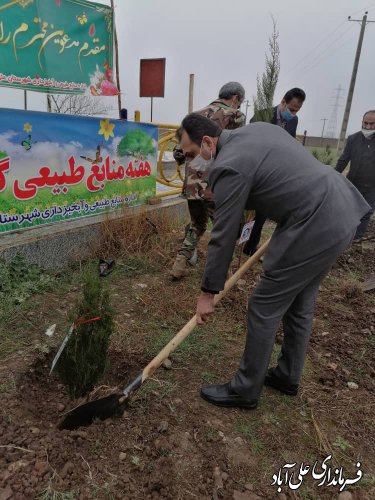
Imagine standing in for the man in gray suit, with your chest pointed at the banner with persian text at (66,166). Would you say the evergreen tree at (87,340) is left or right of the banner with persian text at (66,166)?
left

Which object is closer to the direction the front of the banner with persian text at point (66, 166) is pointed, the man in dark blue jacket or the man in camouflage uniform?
the man in camouflage uniform

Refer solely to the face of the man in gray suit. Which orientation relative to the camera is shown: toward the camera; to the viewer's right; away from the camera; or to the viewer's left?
to the viewer's left

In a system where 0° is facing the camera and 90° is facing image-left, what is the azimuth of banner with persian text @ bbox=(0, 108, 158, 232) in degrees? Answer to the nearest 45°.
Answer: approximately 315°

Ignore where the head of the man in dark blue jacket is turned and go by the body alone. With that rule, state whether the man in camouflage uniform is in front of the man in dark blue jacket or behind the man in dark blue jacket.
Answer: in front

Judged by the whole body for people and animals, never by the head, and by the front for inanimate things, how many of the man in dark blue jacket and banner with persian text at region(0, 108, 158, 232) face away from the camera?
0

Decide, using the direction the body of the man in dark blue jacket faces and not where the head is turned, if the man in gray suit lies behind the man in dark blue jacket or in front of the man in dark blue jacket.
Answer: in front

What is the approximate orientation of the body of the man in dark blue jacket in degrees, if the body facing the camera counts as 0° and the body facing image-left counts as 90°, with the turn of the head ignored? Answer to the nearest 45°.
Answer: approximately 45°
